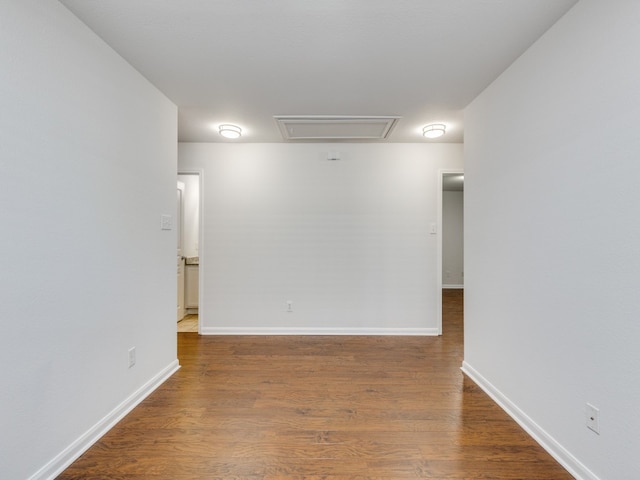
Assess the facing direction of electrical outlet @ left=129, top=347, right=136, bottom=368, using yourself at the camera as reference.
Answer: facing the viewer and to the right of the viewer

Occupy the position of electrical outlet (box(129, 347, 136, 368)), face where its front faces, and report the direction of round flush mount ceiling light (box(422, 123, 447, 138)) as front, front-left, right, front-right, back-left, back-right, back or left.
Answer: front-left
